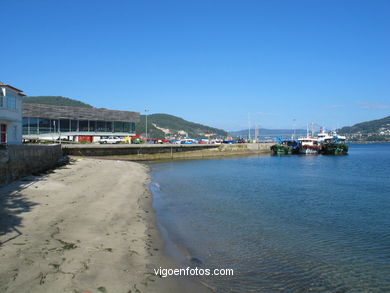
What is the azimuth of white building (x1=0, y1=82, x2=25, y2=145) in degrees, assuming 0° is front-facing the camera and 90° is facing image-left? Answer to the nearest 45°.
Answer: approximately 315°
